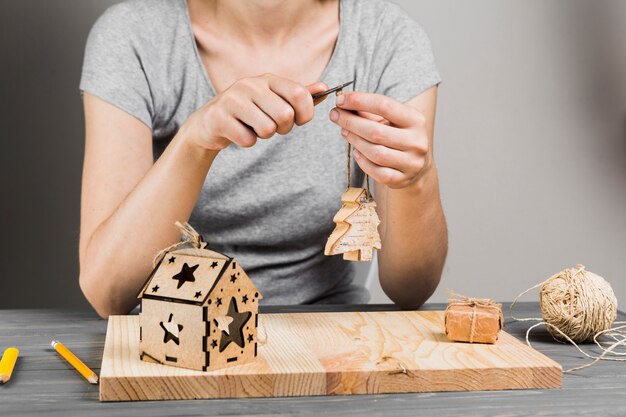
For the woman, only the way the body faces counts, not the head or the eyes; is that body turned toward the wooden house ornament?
yes

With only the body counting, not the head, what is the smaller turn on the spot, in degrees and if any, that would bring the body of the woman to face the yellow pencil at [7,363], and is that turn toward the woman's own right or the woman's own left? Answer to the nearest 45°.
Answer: approximately 45° to the woman's own right

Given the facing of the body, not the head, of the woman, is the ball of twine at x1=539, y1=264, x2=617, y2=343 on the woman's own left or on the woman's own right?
on the woman's own left
